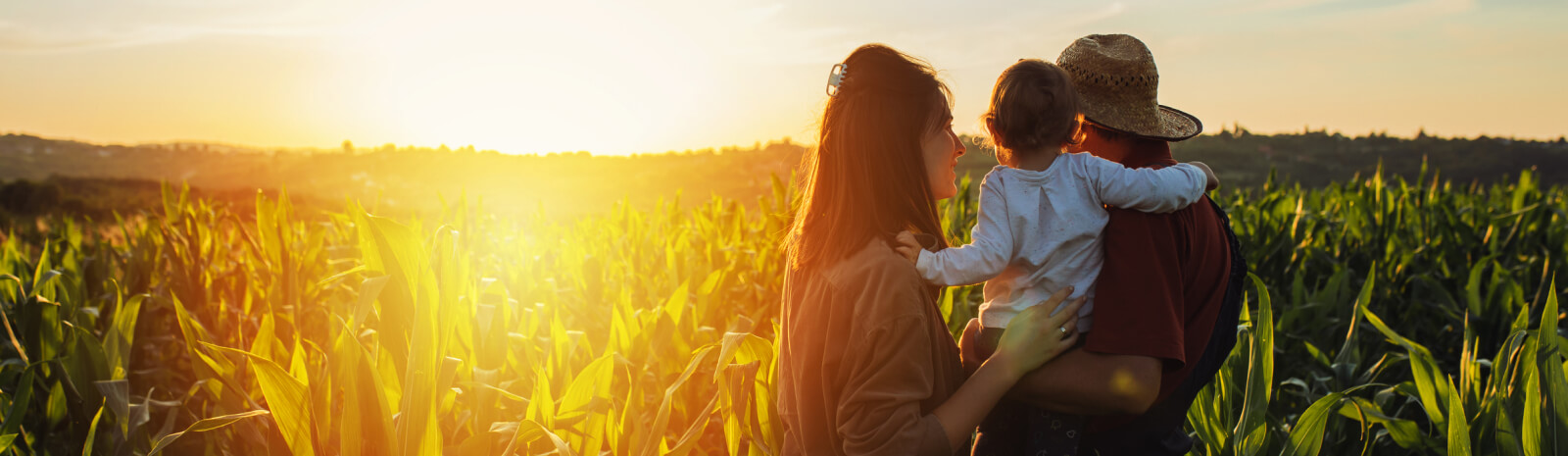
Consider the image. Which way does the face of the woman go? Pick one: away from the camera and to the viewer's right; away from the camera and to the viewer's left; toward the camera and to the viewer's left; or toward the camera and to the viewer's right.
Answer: away from the camera and to the viewer's right

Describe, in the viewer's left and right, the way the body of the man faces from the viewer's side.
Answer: facing away from the viewer and to the left of the viewer

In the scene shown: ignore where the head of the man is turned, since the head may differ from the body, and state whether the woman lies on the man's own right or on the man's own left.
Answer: on the man's own left

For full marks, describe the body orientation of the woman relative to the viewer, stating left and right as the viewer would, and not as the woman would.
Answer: facing away from the viewer and to the right of the viewer
